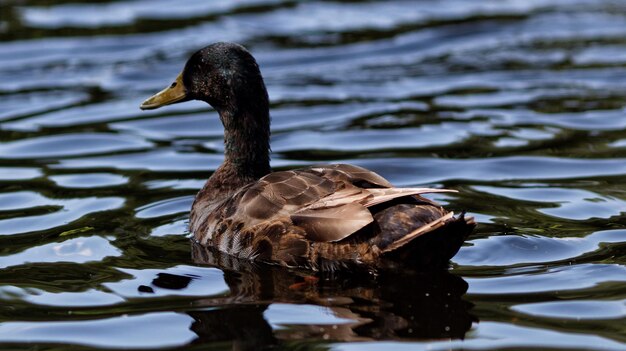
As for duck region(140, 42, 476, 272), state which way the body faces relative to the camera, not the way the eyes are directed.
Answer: to the viewer's left
